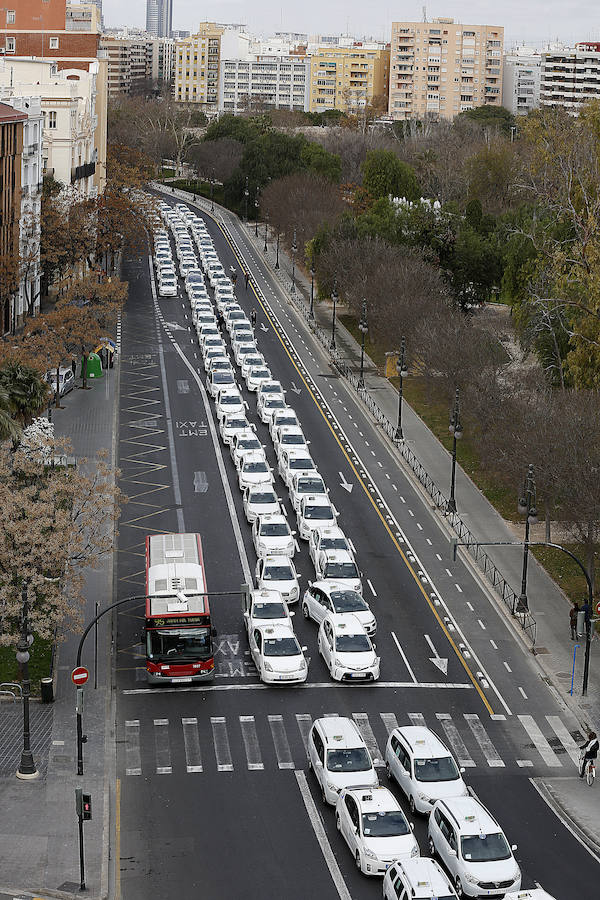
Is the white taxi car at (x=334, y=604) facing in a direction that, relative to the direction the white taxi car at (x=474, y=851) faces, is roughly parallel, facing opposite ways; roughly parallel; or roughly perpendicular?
roughly parallel

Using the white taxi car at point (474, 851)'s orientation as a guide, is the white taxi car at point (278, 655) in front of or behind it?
behind

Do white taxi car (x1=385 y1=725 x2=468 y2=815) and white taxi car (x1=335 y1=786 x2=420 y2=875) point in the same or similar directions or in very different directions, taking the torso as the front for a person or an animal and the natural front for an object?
same or similar directions

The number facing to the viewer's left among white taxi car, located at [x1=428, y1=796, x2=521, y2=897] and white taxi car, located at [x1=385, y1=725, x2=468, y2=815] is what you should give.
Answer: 0

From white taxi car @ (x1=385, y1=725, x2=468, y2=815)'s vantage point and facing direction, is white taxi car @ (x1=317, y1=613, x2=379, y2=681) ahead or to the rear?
to the rear

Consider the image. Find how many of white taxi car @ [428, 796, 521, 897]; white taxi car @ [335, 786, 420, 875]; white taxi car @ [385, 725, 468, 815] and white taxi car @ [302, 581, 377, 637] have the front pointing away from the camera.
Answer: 0

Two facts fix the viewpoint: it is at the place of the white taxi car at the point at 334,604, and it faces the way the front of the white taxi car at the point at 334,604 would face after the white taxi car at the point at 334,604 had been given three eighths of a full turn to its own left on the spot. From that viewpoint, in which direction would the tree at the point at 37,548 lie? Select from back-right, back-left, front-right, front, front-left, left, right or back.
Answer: back-left

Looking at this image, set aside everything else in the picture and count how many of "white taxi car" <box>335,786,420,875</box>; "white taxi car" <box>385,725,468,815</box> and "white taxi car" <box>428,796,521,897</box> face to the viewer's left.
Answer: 0

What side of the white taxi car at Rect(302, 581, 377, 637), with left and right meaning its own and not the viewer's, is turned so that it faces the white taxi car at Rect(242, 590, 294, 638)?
right

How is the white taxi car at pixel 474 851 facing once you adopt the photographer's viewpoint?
facing the viewer and to the right of the viewer

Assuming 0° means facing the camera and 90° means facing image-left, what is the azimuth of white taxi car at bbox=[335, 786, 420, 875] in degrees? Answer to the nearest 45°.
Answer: approximately 315°

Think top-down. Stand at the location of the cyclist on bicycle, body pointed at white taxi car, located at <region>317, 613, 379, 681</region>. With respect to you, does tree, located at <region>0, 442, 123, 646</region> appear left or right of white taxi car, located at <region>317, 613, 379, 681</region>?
left

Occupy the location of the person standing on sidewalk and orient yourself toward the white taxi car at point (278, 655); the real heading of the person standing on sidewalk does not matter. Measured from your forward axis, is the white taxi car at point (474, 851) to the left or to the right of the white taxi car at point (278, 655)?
left

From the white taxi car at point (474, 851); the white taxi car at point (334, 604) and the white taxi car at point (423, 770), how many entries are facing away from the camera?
0

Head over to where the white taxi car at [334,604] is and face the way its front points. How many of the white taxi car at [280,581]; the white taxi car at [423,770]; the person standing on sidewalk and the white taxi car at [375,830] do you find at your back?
1

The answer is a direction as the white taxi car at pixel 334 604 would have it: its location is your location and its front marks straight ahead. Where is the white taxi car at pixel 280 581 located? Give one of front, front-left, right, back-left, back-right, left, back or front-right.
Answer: back
